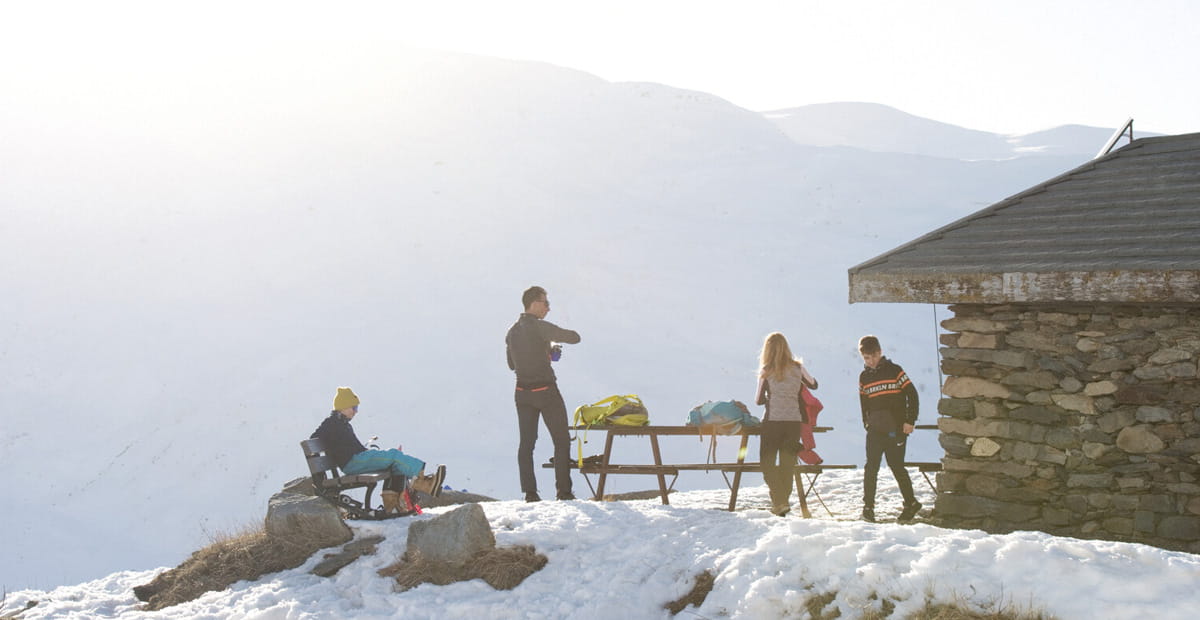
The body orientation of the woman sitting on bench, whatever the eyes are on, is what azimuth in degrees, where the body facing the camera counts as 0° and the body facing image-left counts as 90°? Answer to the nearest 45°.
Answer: approximately 270°

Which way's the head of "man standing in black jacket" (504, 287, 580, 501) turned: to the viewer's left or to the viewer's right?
to the viewer's right

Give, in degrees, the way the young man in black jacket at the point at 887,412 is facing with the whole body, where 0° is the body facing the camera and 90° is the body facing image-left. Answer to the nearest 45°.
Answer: approximately 45°

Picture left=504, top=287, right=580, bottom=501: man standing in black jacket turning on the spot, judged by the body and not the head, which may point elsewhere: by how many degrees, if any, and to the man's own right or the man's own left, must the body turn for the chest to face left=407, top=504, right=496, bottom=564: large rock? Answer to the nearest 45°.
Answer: approximately 180°

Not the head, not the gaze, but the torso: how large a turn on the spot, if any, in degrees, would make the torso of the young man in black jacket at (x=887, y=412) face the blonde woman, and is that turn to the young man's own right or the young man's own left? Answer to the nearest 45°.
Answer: approximately 45° to the young man's own right

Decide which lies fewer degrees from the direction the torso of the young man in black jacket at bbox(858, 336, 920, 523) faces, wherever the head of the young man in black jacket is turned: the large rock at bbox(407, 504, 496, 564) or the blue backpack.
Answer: the large rock

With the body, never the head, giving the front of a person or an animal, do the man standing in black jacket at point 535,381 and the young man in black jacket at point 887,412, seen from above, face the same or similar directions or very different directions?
very different directions

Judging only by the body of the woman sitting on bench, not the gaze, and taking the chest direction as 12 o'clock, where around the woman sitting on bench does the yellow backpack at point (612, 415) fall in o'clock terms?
The yellow backpack is roughly at 12 o'clock from the woman sitting on bench.

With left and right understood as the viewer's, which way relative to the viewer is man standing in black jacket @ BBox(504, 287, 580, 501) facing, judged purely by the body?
facing away from the viewer and to the right of the viewer

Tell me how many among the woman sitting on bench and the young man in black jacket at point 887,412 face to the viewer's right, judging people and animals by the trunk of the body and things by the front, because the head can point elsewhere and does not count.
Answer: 1

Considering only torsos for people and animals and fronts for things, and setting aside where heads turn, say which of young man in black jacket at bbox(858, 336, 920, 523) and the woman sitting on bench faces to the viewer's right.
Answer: the woman sitting on bench

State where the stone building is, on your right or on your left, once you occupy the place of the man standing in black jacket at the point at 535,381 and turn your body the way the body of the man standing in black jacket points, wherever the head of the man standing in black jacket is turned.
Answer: on your right

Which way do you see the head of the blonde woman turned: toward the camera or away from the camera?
away from the camera
